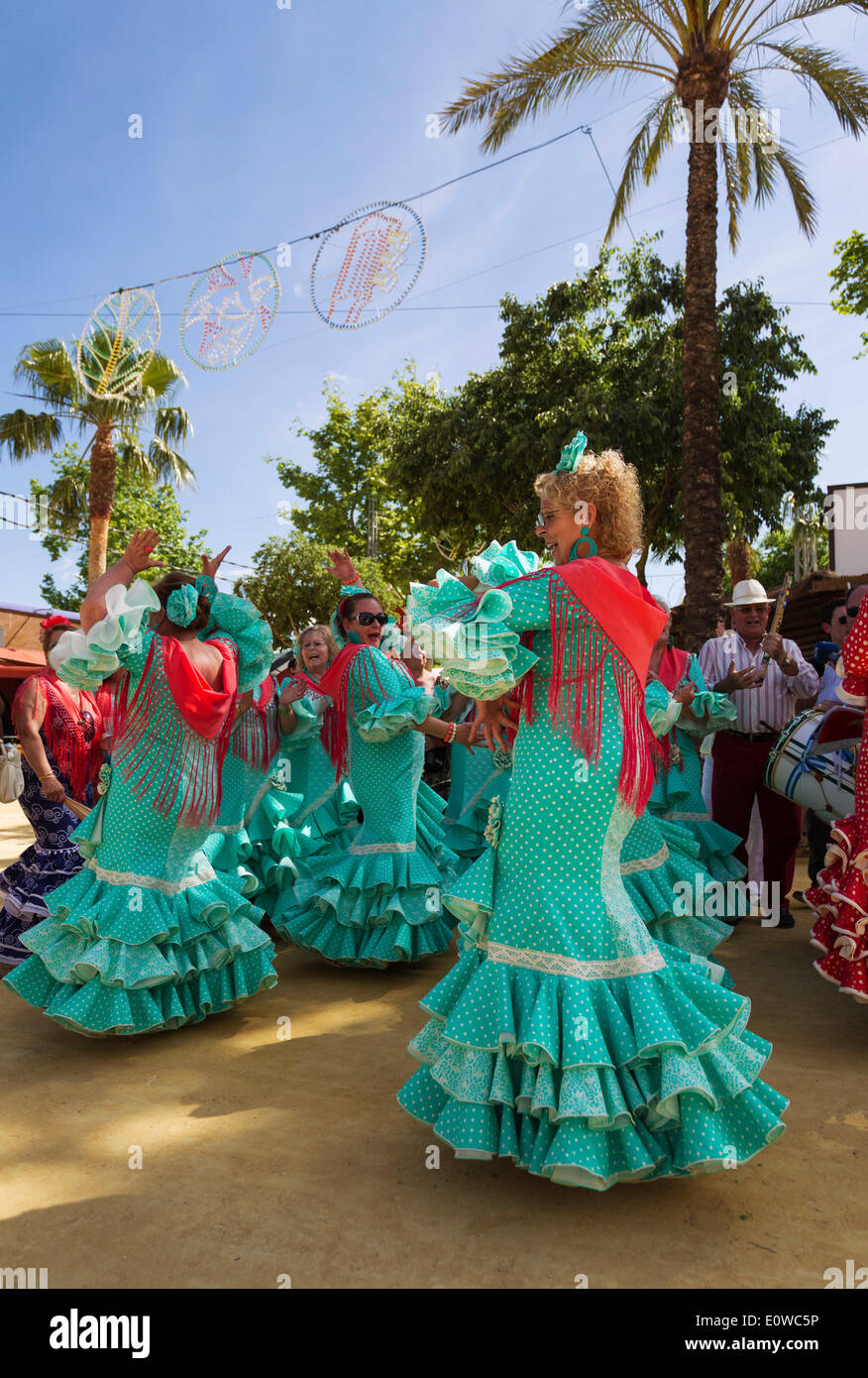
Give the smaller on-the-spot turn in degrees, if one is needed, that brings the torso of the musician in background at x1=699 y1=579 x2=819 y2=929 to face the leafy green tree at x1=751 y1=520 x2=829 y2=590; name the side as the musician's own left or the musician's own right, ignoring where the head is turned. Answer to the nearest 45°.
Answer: approximately 180°

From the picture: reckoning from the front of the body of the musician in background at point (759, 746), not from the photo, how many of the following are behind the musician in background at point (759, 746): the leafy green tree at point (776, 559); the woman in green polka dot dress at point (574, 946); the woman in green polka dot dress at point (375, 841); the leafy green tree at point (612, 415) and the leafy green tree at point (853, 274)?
3

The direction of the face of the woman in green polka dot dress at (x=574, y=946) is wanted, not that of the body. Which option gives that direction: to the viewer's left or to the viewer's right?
to the viewer's left

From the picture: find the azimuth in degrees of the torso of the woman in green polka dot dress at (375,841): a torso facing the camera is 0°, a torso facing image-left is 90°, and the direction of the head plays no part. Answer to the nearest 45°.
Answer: approximately 270°

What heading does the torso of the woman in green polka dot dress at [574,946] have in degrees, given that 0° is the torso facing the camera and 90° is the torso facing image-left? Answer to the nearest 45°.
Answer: approximately 135°
